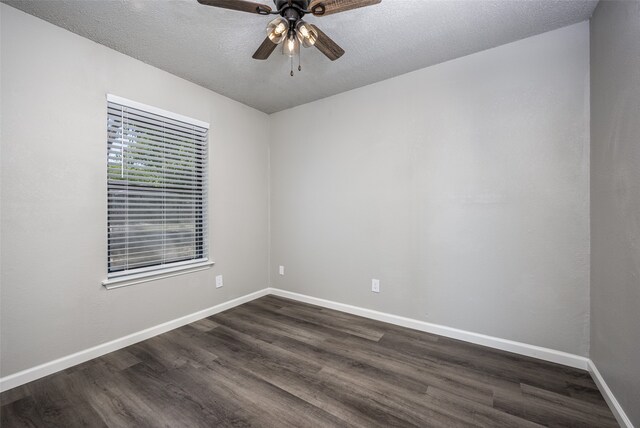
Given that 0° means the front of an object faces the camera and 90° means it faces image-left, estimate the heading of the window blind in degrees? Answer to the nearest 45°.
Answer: approximately 315°

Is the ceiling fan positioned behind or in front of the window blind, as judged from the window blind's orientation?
in front
